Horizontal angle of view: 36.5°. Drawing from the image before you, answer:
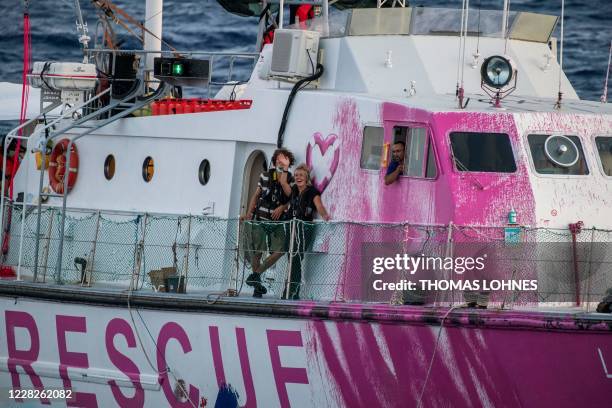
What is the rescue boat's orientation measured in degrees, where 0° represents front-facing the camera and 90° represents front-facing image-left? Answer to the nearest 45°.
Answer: approximately 315°
